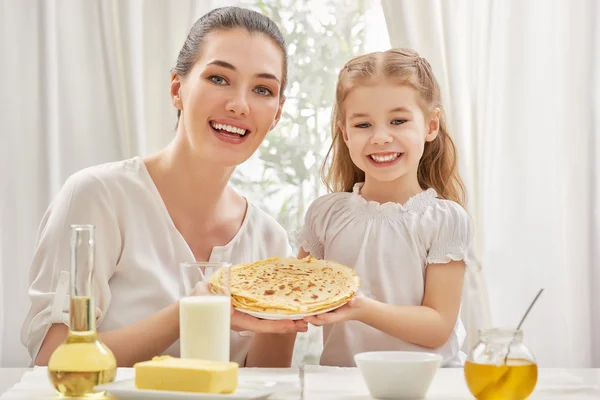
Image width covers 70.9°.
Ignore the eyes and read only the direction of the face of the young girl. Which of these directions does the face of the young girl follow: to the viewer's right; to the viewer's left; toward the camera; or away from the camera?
toward the camera

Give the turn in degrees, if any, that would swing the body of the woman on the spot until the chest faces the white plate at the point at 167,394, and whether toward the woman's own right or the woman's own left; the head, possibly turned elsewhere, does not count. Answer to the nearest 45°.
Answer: approximately 45° to the woman's own right

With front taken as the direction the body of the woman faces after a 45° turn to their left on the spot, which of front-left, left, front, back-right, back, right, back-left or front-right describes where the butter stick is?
right

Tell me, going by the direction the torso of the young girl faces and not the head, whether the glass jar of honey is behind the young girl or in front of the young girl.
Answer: in front

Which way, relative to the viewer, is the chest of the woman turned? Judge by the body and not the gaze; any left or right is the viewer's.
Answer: facing the viewer and to the right of the viewer

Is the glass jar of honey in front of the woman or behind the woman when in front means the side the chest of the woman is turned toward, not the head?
in front

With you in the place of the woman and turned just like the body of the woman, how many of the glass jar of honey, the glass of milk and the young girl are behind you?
0

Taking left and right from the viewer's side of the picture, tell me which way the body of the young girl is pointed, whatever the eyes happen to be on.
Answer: facing the viewer

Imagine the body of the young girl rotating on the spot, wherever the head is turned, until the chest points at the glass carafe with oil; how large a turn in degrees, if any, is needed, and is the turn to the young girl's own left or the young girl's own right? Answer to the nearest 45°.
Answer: approximately 45° to the young girl's own right

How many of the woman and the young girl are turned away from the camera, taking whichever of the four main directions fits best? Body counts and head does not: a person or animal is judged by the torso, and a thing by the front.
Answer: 0

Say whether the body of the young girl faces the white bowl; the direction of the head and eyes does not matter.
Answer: yes

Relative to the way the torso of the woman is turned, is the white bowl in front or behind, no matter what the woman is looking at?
in front

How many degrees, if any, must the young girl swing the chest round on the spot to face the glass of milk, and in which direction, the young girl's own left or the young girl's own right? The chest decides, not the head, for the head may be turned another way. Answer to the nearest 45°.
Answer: approximately 45° to the young girl's own right
